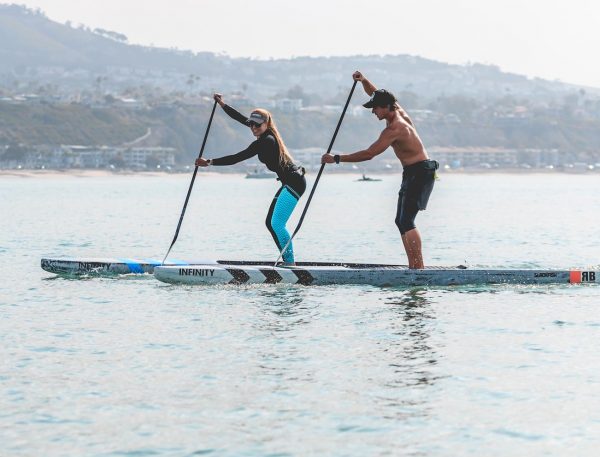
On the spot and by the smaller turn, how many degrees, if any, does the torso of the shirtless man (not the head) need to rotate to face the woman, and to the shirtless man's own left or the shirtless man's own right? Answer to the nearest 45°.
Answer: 0° — they already face them

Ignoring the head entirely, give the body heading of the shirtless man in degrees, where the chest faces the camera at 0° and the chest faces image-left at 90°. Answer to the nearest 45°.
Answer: approximately 90°

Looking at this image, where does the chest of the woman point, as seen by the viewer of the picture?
to the viewer's left

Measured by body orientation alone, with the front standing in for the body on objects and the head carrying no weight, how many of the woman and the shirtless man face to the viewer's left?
2

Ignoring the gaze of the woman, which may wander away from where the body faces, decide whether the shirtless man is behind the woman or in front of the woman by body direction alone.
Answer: behind

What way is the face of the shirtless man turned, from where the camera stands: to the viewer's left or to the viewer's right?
to the viewer's left
